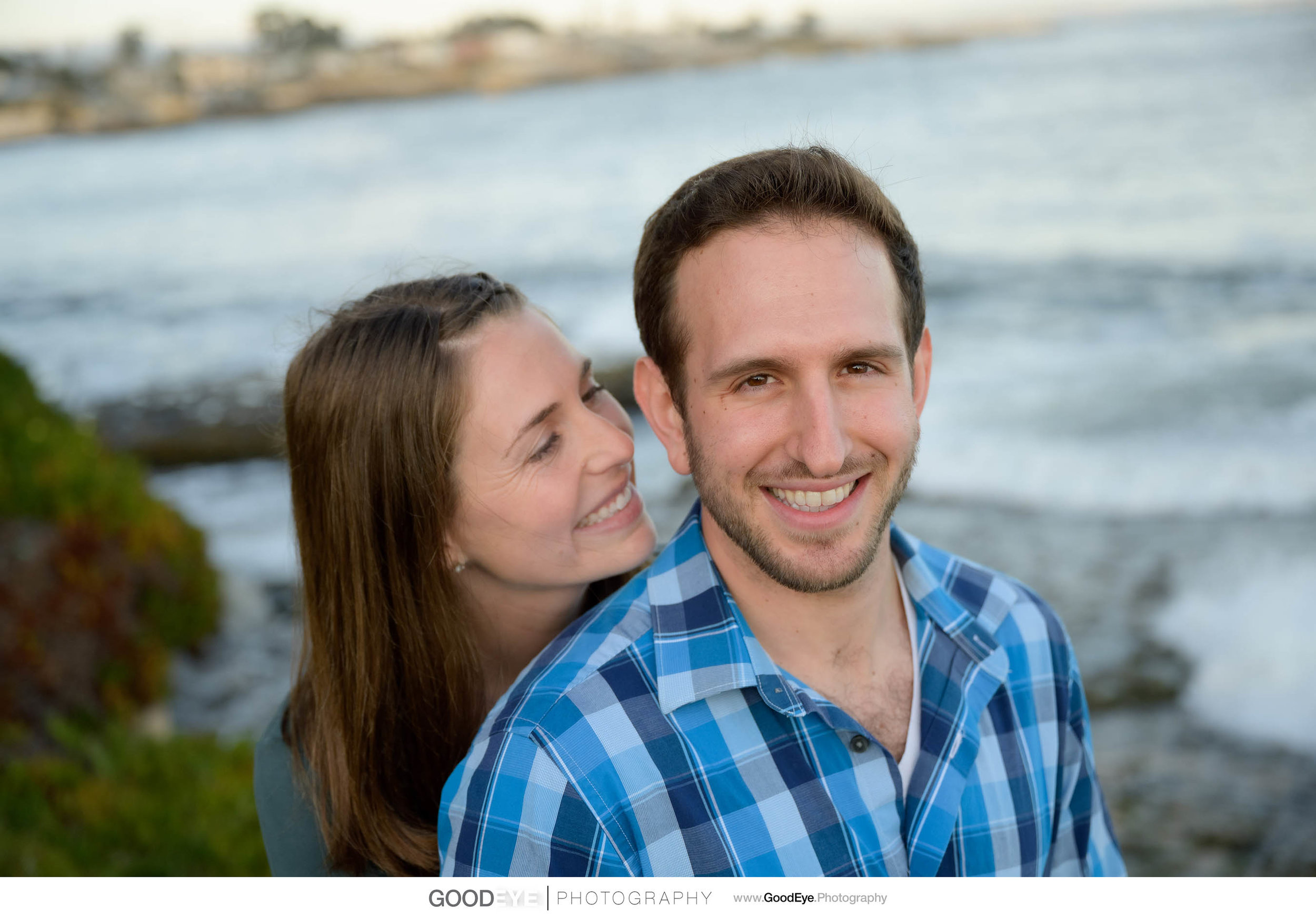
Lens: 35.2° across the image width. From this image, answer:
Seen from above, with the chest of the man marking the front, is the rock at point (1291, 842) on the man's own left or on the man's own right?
on the man's own left

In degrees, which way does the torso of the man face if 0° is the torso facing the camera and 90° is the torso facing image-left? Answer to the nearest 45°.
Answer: approximately 315°

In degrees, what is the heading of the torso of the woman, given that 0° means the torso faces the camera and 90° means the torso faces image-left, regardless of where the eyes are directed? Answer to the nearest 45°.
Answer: approximately 315°

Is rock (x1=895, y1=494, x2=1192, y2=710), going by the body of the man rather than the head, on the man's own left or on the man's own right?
on the man's own left

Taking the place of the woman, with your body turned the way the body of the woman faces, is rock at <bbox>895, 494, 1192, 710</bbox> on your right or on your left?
on your left
